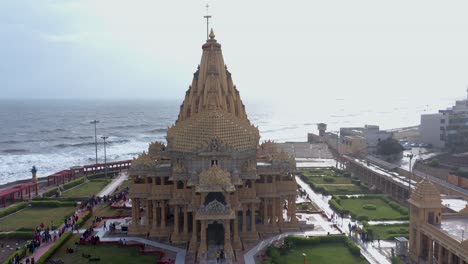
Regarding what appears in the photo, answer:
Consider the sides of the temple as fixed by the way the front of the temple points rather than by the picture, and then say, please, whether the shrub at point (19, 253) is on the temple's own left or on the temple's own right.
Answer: on the temple's own right

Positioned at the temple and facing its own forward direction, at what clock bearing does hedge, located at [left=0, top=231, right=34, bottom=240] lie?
The hedge is roughly at 3 o'clock from the temple.

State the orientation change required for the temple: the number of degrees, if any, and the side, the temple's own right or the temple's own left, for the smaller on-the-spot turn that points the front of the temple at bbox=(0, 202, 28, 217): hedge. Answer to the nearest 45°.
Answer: approximately 135° to the temple's own right

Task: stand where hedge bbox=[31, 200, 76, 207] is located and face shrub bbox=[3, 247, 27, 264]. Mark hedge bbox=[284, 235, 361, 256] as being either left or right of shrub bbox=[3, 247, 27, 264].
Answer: left

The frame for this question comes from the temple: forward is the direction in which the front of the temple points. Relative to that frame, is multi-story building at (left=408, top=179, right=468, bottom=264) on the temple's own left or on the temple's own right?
on the temple's own left

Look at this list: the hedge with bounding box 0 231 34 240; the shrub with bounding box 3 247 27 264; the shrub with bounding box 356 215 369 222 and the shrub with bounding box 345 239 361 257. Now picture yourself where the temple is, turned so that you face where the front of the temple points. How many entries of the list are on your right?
2

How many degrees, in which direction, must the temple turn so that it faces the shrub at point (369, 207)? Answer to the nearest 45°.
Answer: approximately 135° to its left

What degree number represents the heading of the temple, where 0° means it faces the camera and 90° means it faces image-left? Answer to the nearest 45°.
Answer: approximately 0°

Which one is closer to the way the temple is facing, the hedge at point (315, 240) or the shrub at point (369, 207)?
the hedge

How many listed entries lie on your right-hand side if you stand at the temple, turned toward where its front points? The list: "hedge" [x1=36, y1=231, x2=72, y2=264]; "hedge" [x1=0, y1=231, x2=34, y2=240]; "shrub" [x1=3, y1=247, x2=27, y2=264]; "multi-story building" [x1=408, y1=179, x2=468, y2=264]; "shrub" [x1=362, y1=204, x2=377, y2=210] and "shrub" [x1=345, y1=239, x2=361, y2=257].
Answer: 3

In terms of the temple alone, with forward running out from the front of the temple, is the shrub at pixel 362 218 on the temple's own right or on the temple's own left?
on the temple's own left

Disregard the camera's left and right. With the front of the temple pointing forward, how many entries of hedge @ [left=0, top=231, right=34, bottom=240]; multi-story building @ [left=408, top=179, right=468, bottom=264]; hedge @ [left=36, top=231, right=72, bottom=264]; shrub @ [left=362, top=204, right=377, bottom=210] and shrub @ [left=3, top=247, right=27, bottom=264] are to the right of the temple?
3

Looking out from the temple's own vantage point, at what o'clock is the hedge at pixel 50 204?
The hedge is roughly at 4 o'clock from the temple.

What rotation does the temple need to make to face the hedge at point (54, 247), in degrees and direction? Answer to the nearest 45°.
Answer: approximately 90° to its right

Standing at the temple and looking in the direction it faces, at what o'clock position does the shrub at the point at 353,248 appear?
The shrub is roughly at 10 o'clock from the temple.
